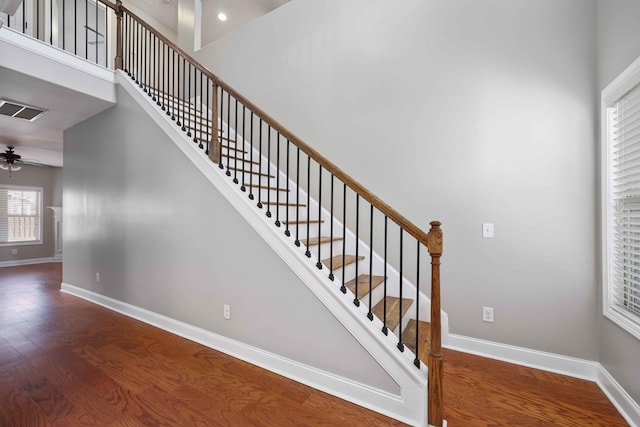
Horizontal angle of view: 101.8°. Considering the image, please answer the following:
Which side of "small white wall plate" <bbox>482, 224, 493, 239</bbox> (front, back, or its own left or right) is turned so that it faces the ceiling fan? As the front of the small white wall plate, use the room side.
right

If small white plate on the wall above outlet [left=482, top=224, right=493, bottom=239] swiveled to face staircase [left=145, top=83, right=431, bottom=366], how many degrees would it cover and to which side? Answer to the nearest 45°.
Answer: approximately 45° to its right

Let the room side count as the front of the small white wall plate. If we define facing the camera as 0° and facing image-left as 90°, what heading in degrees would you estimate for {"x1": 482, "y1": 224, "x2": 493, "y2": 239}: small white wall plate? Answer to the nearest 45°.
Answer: approximately 0°

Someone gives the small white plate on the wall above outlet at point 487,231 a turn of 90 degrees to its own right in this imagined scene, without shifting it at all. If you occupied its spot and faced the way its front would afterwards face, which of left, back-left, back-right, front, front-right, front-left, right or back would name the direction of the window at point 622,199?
back

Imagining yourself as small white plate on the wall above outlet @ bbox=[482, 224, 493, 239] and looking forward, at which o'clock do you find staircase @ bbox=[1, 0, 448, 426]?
The staircase is roughly at 2 o'clock from the small white plate on the wall above outlet.
